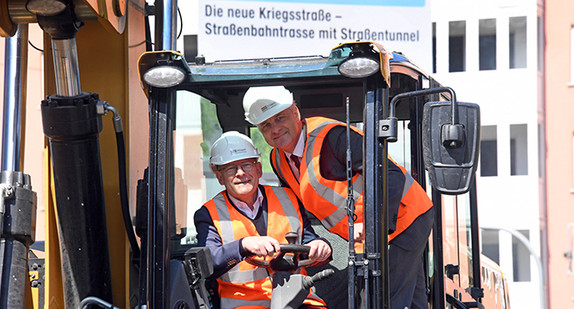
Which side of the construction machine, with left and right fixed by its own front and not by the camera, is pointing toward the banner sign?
back

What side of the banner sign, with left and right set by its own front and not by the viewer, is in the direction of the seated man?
front

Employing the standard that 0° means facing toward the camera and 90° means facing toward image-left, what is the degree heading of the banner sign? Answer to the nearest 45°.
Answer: approximately 0°

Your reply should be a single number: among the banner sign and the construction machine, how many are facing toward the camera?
2

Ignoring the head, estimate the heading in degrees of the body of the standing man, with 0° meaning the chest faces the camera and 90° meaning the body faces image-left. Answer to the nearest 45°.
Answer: approximately 45°

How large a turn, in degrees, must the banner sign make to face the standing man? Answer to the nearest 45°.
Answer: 0° — it already faces them

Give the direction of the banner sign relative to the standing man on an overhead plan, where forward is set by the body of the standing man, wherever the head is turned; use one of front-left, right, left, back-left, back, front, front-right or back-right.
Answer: back-right

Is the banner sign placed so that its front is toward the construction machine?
yes
